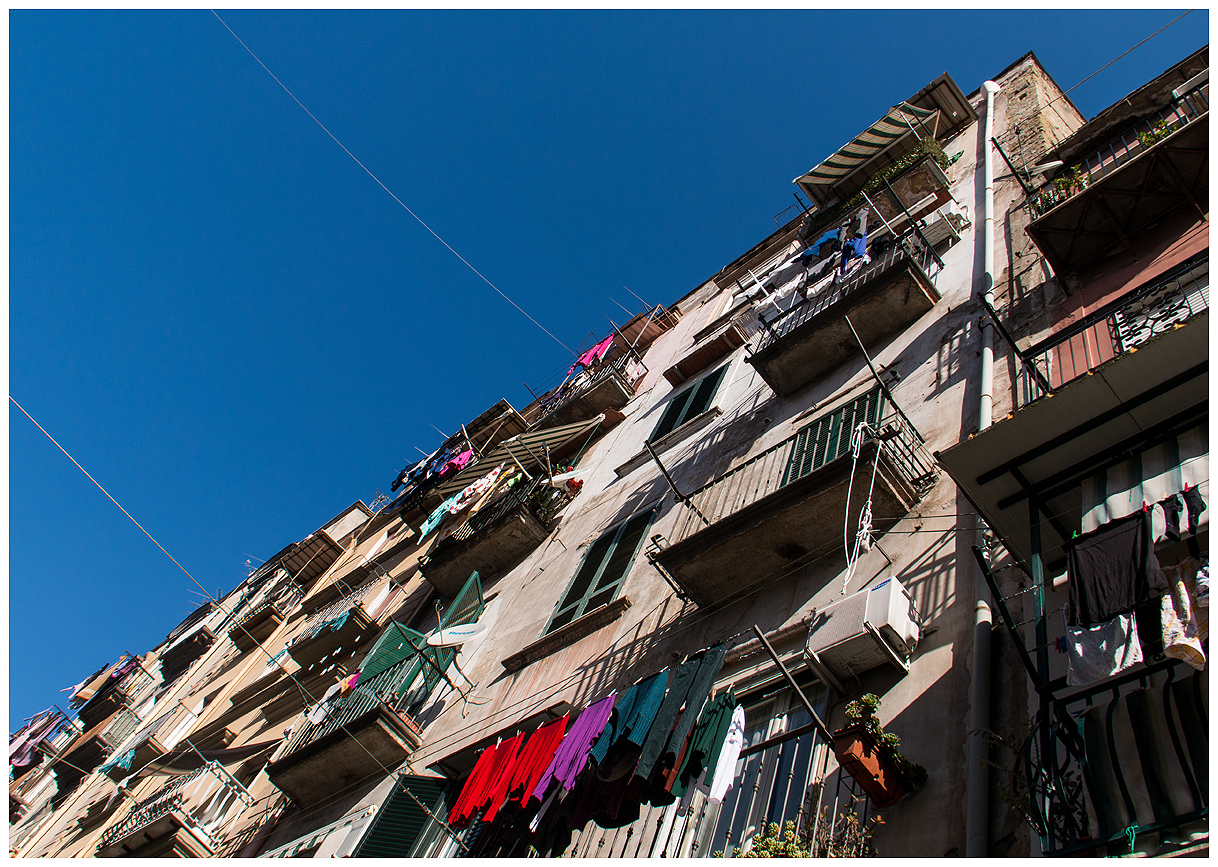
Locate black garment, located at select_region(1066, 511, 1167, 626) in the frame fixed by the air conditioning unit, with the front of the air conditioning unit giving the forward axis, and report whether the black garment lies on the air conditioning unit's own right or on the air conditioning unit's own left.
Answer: on the air conditioning unit's own left

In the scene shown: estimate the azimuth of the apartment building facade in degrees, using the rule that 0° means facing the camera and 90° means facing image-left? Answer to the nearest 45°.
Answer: approximately 45°

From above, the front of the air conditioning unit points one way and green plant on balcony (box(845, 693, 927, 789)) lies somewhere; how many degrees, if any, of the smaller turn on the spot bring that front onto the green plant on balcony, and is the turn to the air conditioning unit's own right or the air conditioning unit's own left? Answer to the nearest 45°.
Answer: approximately 45° to the air conditioning unit's own left

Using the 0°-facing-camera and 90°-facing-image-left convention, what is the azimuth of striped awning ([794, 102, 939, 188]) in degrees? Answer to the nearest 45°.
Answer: approximately 45°

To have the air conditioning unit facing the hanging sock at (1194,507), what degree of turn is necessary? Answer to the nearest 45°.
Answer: approximately 90° to its left

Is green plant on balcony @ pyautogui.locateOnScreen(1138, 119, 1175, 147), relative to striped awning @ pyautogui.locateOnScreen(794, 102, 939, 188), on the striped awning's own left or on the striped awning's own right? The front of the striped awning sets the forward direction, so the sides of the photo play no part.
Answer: on the striped awning's own left

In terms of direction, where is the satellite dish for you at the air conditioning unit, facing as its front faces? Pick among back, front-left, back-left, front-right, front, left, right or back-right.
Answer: right
